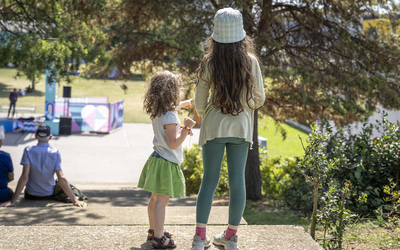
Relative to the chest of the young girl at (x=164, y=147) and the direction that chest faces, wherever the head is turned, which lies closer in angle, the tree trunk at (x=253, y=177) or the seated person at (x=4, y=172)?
the tree trunk

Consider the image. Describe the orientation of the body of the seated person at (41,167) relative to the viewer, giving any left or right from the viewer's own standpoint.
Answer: facing away from the viewer

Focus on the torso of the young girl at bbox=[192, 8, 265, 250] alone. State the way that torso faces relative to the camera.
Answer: away from the camera

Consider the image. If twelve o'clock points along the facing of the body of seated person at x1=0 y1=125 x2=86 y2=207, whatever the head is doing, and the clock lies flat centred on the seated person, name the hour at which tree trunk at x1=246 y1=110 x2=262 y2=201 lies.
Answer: The tree trunk is roughly at 2 o'clock from the seated person.

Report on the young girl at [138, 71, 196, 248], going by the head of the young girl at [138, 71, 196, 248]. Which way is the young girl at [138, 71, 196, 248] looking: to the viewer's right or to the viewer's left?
to the viewer's right

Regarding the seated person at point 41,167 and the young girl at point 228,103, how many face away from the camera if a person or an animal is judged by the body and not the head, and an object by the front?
2

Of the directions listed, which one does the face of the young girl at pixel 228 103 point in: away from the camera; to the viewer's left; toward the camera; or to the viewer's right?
away from the camera

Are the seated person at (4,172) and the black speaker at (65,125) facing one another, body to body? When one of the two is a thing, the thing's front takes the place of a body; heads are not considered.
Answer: yes
